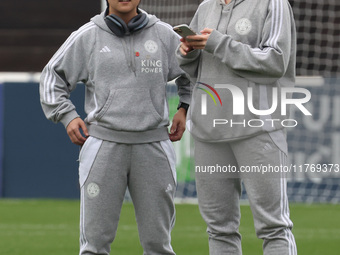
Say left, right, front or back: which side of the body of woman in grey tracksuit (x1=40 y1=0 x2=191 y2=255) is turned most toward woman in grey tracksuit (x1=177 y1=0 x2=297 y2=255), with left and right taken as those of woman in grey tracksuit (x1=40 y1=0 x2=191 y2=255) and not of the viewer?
left

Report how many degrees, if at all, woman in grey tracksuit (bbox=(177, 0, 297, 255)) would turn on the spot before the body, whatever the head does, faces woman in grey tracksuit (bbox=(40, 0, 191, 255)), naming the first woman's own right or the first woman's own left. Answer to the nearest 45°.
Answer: approximately 45° to the first woman's own right

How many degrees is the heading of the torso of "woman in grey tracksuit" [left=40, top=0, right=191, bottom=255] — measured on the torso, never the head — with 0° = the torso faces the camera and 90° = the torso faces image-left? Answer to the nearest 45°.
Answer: approximately 0°

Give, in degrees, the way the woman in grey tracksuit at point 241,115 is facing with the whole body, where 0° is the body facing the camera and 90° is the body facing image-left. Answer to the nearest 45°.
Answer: approximately 45°

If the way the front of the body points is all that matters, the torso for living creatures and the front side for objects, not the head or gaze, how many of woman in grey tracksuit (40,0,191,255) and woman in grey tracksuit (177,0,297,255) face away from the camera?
0
